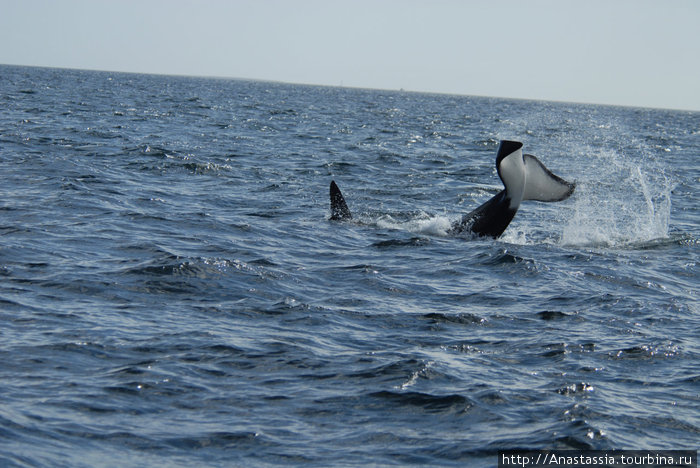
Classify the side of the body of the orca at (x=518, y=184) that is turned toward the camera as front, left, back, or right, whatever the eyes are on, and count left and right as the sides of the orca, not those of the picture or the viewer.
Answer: left
